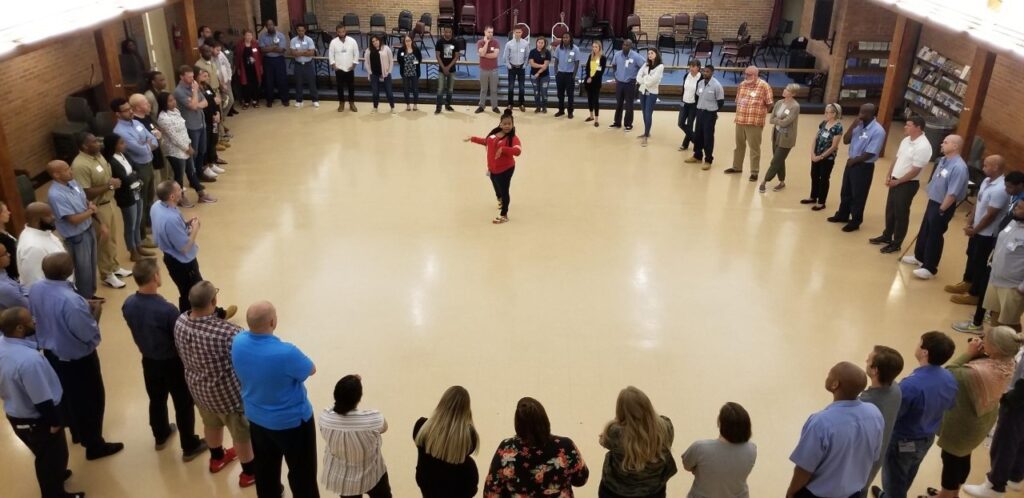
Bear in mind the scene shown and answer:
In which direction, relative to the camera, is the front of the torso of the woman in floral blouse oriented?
away from the camera

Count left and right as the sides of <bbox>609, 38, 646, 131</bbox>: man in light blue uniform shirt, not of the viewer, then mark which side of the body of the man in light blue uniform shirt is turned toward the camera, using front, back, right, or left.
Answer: front

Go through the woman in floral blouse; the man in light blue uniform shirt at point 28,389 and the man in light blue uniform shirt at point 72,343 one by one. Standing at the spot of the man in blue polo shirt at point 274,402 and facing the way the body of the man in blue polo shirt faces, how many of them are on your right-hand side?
1

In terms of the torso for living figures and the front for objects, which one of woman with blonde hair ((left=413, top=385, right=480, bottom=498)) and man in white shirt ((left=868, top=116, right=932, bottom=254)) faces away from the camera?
the woman with blonde hair

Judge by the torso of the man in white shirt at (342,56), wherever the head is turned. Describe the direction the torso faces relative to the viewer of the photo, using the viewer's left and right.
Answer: facing the viewer

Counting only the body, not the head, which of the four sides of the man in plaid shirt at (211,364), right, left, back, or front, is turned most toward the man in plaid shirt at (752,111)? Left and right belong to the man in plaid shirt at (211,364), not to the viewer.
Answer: front

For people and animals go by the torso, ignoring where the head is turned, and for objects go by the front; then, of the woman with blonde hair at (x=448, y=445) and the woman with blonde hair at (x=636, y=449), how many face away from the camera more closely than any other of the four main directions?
2

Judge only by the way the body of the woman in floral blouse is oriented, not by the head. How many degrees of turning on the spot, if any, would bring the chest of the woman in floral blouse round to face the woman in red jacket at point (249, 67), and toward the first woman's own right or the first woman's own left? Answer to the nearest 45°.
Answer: approximately 45° to the first woman's own left

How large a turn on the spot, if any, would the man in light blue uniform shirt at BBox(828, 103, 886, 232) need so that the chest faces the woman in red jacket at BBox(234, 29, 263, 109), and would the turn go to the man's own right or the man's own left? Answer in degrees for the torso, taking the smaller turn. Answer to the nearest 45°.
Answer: approximately 45° to the man's own right

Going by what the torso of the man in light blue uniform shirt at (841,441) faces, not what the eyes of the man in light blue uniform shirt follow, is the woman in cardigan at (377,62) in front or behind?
in front

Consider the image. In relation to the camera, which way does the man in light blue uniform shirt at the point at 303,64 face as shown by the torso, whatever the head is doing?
toward the camera

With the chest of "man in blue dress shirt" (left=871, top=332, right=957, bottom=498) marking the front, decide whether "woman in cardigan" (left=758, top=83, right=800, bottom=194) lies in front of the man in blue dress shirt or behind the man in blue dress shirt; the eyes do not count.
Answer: in front

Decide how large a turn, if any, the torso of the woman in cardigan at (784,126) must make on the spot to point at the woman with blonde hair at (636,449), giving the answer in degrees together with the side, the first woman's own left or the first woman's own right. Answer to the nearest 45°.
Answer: approximately 45° to the first woman's own left

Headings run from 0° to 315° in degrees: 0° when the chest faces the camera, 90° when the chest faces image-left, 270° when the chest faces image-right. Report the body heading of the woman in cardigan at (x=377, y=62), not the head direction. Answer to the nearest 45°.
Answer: approximately 0°

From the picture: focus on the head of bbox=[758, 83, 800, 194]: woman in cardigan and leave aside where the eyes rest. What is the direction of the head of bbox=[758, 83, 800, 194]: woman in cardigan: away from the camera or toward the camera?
toward the camera

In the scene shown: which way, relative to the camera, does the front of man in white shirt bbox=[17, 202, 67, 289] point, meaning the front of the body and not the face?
to the viewer's right
